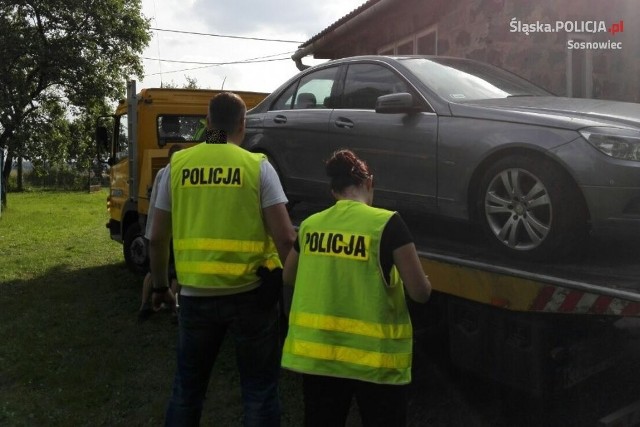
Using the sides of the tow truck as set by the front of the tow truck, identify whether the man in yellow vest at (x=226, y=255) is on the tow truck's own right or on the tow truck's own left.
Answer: on the tow truck's own left

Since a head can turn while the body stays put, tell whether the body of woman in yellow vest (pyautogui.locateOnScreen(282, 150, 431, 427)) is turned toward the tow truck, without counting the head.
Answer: yes

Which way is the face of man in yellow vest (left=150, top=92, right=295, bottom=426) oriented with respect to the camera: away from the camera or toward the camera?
away from the camera

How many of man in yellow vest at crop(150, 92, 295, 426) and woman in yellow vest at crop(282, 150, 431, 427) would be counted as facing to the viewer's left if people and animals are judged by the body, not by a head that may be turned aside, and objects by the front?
0

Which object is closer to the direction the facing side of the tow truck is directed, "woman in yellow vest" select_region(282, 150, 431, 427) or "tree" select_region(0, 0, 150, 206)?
the tree

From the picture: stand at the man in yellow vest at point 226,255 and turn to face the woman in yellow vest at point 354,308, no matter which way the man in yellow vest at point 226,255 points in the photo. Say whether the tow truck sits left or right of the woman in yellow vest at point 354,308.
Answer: left

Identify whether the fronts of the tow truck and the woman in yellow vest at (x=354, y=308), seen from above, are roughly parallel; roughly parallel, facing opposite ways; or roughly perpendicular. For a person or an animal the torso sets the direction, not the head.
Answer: roughly perpendicular

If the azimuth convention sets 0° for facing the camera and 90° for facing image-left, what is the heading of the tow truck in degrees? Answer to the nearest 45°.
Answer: approximately 135°

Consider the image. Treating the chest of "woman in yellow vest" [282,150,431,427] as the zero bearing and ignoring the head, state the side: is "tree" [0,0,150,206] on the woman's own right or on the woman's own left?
on the woman's own left

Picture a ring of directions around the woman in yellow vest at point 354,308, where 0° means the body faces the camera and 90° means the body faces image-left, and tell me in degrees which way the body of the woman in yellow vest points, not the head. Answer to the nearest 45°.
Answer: approximately 225°

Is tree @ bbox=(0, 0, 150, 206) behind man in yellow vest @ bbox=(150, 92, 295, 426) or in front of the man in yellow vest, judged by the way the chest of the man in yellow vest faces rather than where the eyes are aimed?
in front

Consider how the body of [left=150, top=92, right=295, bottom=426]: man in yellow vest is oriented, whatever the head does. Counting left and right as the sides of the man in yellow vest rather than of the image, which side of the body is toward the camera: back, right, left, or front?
back

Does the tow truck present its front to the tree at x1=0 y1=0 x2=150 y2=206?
yes

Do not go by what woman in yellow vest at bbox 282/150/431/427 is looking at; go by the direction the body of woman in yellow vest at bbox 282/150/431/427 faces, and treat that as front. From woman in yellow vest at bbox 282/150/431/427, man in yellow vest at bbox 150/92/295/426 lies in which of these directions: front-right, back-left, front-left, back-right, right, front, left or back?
left

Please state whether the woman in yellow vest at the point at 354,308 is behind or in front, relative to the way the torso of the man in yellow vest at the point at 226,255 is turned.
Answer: behind
